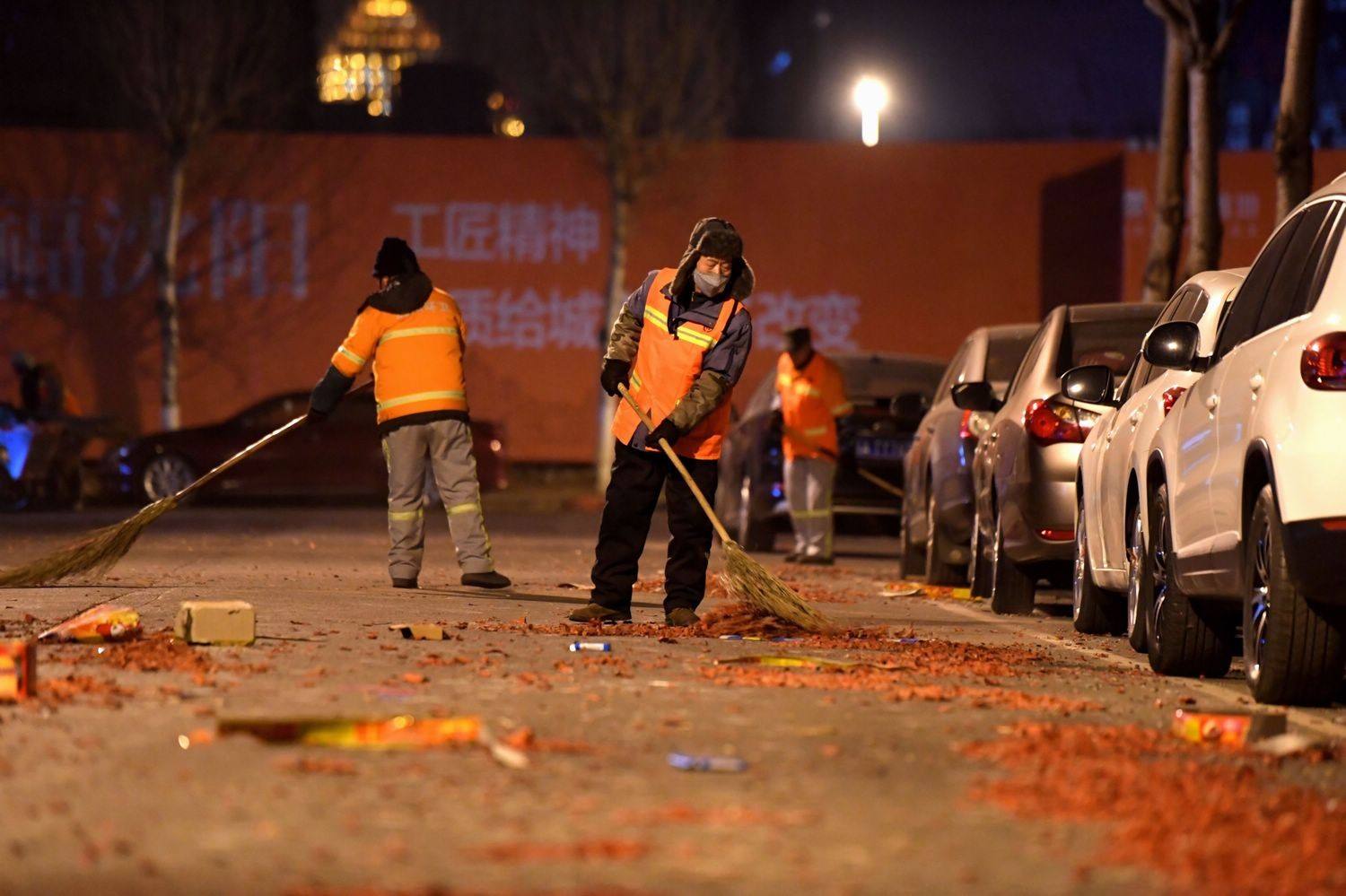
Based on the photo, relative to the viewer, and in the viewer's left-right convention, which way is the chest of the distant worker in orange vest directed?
facing the viewer and to the left of the viewer

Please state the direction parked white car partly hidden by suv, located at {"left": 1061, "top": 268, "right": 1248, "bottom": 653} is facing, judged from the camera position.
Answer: facing away from the viewer and to the left of the viewer

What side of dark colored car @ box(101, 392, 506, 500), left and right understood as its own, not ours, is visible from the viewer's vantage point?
left

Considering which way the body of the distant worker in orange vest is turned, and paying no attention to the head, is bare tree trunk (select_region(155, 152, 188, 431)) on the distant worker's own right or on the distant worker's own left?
on the distant worker's own right

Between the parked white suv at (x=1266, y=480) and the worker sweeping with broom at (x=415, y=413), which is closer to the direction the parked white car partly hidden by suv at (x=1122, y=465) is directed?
the worker sweeping with broom

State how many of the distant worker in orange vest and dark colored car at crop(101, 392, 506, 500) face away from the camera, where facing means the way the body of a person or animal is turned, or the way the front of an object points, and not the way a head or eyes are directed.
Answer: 0

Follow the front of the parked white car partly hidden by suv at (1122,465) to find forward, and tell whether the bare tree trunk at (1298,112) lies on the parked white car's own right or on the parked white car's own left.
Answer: on the parked white car's own right

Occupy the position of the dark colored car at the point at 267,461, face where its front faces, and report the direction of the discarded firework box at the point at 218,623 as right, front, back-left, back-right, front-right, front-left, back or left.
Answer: left

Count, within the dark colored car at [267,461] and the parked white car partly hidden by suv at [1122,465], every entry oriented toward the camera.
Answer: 0

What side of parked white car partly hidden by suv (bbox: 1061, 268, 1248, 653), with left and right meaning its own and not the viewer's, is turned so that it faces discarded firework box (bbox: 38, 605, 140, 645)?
left

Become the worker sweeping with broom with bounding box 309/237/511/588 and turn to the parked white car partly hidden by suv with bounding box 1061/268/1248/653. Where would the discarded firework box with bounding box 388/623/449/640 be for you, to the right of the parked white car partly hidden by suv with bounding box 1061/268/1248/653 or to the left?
right

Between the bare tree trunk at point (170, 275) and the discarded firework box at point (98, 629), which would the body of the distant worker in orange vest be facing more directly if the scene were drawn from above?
the discarded firework box

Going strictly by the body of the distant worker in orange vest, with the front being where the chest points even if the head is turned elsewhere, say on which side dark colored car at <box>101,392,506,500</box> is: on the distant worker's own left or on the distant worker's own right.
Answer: on the distant worker's own right

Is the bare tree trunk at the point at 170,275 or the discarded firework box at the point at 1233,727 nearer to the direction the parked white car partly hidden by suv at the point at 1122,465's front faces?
the bare tree trunk
